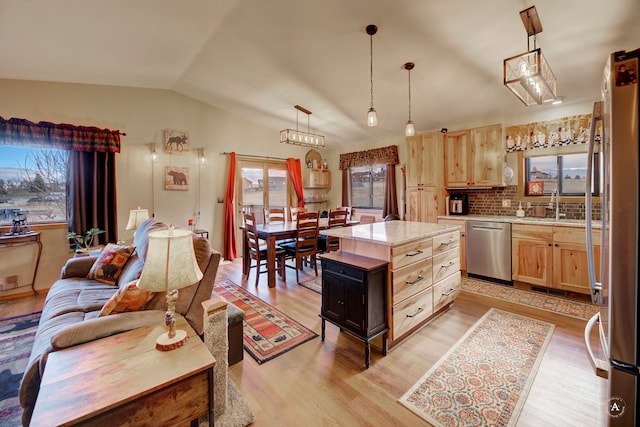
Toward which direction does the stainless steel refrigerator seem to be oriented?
to the viewer's left

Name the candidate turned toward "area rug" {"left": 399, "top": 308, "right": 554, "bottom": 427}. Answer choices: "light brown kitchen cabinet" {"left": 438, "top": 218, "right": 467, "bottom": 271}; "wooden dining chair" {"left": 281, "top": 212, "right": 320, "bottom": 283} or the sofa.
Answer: the light brown kitchen cabinet

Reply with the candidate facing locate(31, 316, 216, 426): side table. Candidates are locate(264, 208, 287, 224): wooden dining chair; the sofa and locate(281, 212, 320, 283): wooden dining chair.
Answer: locate(264, 208, 287, 224): wooden dining chair

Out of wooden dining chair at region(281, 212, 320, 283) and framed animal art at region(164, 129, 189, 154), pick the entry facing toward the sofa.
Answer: the framed animal art

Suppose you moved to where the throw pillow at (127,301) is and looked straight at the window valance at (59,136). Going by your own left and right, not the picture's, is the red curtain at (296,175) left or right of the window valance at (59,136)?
right

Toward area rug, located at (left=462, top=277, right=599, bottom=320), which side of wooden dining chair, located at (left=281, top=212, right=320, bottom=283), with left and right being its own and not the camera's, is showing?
back

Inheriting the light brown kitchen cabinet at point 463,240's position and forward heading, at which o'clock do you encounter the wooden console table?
The wooden console table is roughly at 2 o'clock from the light brown kitchen cabinet.

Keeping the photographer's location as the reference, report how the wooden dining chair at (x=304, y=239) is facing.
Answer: facing away from the viewer and to the left of the viewer
